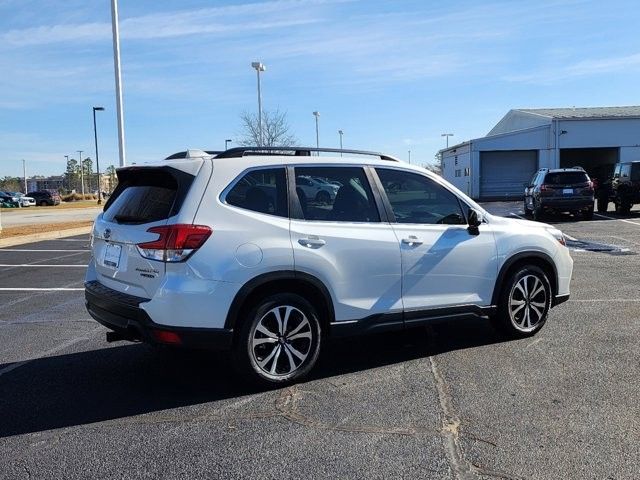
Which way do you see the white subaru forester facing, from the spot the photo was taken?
facing away from the viewer and to the right of the viewer

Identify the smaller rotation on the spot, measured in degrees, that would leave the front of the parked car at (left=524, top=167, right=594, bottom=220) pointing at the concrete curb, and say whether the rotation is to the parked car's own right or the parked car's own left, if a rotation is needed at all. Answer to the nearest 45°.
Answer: approximately 135° to the parked car's own left

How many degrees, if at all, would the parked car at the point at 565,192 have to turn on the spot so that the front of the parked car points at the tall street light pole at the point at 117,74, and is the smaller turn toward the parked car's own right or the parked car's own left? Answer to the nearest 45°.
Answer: approximately 90° to the parked car's own left

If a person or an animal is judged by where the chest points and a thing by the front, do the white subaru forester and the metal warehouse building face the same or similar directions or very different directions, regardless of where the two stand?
very different directions

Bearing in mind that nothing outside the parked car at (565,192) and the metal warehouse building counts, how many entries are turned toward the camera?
1

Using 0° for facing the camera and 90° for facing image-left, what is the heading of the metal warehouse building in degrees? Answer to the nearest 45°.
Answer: approximately 0°

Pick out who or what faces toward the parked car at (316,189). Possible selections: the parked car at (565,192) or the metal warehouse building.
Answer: the metal warehouse building

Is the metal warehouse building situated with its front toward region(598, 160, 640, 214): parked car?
yes

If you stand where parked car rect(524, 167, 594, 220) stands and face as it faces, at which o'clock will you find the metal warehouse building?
The metal warehouse building is roughly at 12 o'clock from the parked car.

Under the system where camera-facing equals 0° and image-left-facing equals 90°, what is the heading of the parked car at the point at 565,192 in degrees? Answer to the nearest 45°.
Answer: approximately 180°
